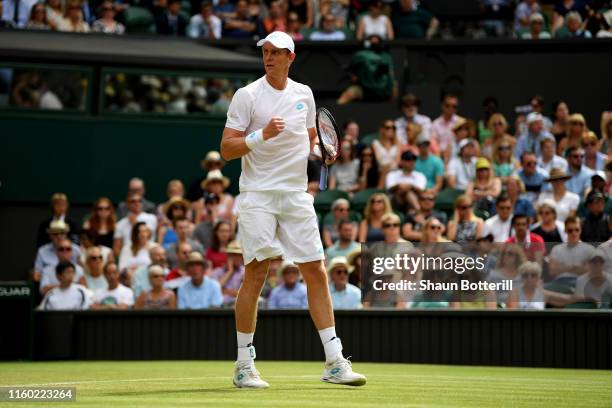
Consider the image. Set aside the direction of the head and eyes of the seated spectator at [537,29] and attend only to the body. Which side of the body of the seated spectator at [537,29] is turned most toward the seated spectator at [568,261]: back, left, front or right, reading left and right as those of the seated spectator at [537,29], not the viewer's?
front

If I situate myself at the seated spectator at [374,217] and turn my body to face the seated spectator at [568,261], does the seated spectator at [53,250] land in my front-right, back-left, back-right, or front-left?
back-right

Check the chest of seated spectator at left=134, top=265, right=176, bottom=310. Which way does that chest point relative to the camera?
toward the camera

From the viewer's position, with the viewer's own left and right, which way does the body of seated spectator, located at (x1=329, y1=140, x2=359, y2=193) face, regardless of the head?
facing the viewer

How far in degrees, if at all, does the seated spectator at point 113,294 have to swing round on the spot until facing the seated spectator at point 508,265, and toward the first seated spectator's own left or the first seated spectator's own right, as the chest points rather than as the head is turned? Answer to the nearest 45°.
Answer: approximately 45° to the first seated spectator's own left

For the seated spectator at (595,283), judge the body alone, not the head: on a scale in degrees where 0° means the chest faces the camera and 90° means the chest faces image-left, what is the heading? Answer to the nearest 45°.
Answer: approximately 0°

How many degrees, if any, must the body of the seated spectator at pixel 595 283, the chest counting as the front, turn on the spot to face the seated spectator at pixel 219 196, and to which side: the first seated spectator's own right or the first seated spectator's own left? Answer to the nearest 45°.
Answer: approximately 135° to the first seated spectator's own right

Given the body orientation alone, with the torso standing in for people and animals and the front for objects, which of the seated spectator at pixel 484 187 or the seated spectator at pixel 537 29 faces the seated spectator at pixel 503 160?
the seated spectator at pixel 537 29

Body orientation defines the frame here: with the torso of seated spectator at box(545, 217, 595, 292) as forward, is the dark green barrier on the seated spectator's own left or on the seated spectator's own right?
on the seated spectator's own right

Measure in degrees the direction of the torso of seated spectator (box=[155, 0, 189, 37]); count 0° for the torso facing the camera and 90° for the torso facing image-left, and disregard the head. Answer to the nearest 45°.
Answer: approximately 0°

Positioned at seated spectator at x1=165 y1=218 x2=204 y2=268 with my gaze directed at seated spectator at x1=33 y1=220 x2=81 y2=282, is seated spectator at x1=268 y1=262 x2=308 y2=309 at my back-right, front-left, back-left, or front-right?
back-left

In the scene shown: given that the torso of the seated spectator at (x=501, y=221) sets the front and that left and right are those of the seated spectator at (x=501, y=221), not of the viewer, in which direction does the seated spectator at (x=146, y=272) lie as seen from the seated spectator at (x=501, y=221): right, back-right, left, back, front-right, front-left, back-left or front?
right

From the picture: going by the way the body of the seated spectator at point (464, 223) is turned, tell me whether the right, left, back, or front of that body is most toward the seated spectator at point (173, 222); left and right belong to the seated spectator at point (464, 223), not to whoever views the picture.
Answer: right

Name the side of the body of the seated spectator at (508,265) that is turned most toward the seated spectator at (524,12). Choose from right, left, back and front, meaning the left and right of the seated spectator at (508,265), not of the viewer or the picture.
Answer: back
